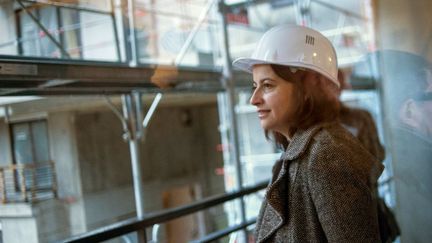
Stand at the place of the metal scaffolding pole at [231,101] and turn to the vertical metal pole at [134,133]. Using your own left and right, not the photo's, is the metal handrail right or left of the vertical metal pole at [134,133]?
left

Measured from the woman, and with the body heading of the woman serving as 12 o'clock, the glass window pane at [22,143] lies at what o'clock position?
The glass window pane is roughly at 1 o'clock from the woman.

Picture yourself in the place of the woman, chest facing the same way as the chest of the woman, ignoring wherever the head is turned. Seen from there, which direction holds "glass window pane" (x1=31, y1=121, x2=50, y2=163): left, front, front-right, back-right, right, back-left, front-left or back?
front-right

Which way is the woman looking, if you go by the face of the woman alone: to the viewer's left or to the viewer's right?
to the viewer's left

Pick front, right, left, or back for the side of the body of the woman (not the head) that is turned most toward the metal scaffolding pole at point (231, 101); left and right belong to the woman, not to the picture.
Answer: right

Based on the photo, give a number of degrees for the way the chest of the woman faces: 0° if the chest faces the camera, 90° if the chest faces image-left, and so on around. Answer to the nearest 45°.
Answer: approximately 90°

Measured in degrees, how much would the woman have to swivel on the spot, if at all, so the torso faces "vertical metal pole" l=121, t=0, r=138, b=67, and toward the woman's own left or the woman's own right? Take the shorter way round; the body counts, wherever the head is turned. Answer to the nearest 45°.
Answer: approximately 45° to the woman's own right
